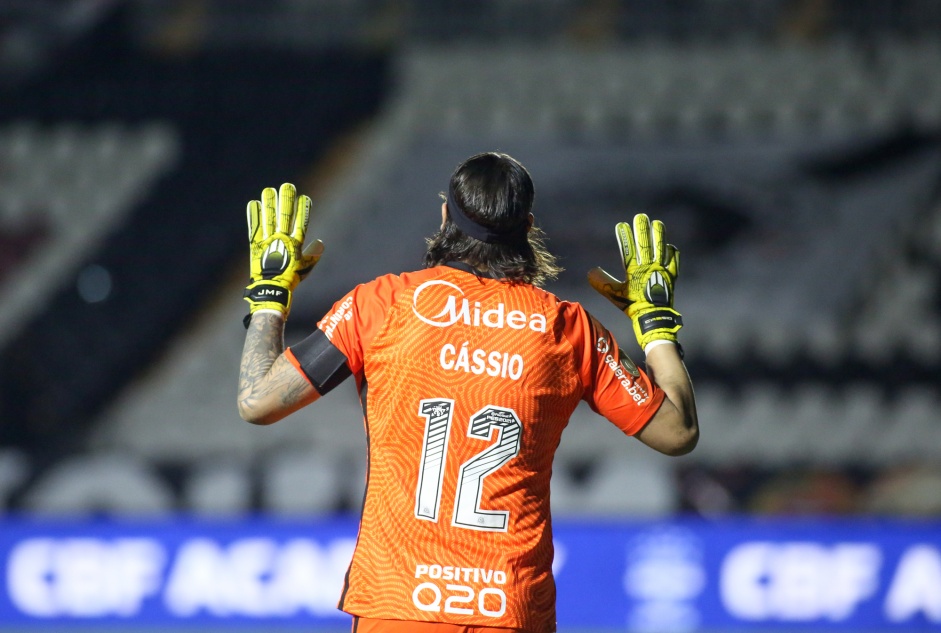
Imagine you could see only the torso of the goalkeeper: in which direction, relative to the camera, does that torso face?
away from the camera

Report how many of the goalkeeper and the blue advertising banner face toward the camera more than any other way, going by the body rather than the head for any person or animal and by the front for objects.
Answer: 1

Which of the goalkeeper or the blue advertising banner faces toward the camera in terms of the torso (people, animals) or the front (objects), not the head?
the blue advertising banner

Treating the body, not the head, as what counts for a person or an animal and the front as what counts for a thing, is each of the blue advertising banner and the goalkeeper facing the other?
yes

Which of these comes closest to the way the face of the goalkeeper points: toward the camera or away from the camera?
away from the camera

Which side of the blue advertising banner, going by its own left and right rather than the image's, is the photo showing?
front

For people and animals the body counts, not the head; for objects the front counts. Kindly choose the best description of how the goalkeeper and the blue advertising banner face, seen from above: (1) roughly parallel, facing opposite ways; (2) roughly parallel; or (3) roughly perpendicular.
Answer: roughly parallel, facing opposite ways

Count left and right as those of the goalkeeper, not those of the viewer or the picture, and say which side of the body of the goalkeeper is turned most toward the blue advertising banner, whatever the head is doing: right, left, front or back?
front

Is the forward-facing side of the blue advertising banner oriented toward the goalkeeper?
yes
